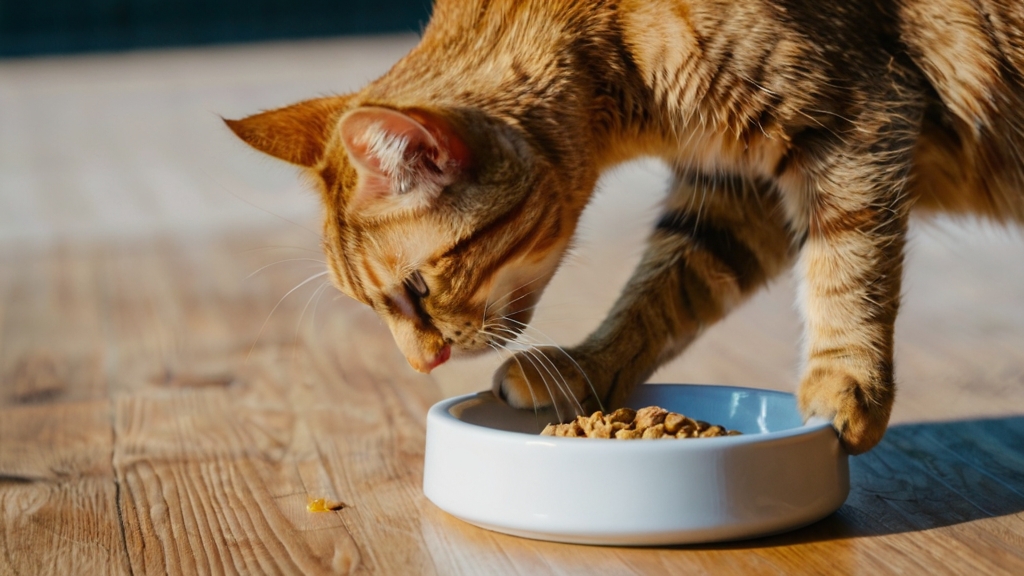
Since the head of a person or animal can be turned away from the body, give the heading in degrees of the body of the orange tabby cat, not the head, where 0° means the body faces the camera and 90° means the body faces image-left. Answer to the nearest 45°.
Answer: approximately 90°
